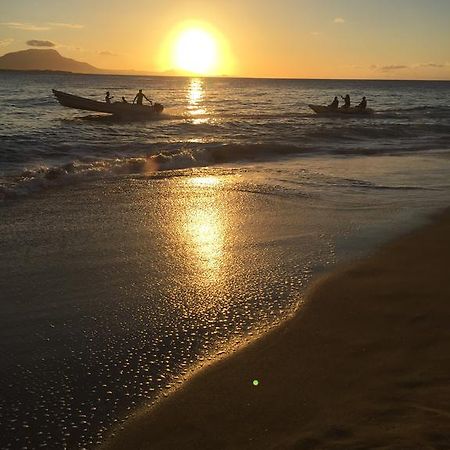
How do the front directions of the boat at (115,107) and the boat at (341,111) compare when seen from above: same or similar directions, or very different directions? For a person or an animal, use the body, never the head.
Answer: same or similar directions

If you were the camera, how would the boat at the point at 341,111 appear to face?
facing to the left of the viewer

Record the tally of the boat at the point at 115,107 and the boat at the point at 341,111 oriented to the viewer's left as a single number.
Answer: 2

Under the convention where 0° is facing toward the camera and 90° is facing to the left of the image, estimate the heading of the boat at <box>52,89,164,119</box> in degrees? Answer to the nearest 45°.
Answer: approximately 90°

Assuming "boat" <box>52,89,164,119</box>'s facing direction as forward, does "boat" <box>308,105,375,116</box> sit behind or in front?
behind

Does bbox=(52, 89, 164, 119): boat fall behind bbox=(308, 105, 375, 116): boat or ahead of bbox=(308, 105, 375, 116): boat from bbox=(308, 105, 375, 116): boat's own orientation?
ahead
